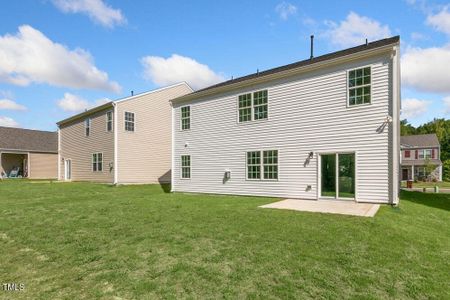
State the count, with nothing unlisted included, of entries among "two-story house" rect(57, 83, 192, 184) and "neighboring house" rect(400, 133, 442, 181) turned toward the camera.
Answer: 1

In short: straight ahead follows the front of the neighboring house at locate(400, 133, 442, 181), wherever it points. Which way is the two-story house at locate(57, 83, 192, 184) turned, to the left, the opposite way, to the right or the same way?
the opposite way

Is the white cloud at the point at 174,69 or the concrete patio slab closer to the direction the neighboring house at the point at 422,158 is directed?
the concrete patio slab

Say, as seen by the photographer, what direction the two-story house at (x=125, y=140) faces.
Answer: facing away from the viewer and to the right of the viewer

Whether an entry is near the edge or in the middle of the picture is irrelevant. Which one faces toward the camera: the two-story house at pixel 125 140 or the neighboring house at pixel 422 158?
the neighboring house

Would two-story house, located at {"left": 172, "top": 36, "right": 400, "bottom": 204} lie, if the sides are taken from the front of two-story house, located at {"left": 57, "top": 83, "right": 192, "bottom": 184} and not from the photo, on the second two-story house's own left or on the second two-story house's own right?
on the second two-story house's own right

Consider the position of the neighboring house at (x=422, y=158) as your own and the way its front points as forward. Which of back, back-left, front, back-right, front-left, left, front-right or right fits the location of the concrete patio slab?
front

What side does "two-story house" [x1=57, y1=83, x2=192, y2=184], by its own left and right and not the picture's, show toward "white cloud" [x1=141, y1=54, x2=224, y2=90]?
front

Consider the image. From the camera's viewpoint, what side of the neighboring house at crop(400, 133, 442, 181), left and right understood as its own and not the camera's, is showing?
front

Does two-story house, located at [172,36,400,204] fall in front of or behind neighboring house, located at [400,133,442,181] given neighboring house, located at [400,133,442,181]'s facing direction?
in front

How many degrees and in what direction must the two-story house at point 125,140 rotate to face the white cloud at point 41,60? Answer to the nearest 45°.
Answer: approximately 90° to its left
